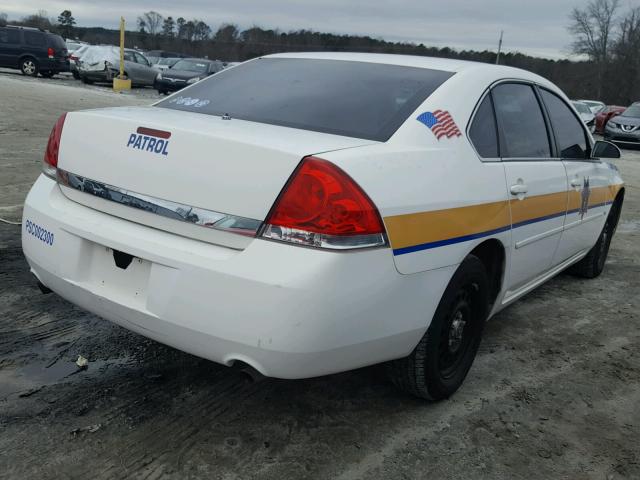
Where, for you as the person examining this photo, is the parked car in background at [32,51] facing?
facing away from the viewer and to the left of the viewer

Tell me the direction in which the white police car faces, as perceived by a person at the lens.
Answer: facing away from the viewer and to the right of the viewer

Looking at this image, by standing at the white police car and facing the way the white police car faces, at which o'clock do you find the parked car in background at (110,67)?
The parked car in background is roughly at 10 o'clock from the white police car.

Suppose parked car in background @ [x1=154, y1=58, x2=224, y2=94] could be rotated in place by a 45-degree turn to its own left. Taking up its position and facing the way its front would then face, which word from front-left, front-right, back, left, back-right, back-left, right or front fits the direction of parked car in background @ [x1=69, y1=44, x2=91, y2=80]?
back-right

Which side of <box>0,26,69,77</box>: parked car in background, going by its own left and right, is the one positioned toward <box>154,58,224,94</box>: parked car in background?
back

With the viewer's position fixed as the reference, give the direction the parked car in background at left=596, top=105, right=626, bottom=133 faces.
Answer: facing the viewer and to the left of the viewer

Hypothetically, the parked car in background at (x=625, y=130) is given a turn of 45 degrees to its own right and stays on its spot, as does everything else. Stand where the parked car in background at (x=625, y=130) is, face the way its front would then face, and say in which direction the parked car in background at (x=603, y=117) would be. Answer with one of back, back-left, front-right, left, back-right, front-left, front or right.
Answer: right

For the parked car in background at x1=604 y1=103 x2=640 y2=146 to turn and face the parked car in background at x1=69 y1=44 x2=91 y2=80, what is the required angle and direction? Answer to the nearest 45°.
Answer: approximately 45° to its right

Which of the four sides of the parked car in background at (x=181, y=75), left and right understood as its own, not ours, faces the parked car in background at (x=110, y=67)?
right

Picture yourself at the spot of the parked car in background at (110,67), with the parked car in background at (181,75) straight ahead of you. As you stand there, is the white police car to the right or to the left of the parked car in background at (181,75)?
right

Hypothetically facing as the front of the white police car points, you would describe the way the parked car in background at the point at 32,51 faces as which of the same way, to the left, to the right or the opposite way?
to the left

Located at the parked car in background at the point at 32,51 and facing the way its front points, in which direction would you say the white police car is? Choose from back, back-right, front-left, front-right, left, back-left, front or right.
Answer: back-left

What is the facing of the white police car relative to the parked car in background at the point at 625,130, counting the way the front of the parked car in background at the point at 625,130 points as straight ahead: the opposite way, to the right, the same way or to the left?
the opposite way

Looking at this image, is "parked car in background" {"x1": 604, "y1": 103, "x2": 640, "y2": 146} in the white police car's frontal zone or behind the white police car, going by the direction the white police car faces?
frontal zone

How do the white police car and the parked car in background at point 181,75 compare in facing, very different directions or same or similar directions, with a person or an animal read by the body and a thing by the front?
very different directions
